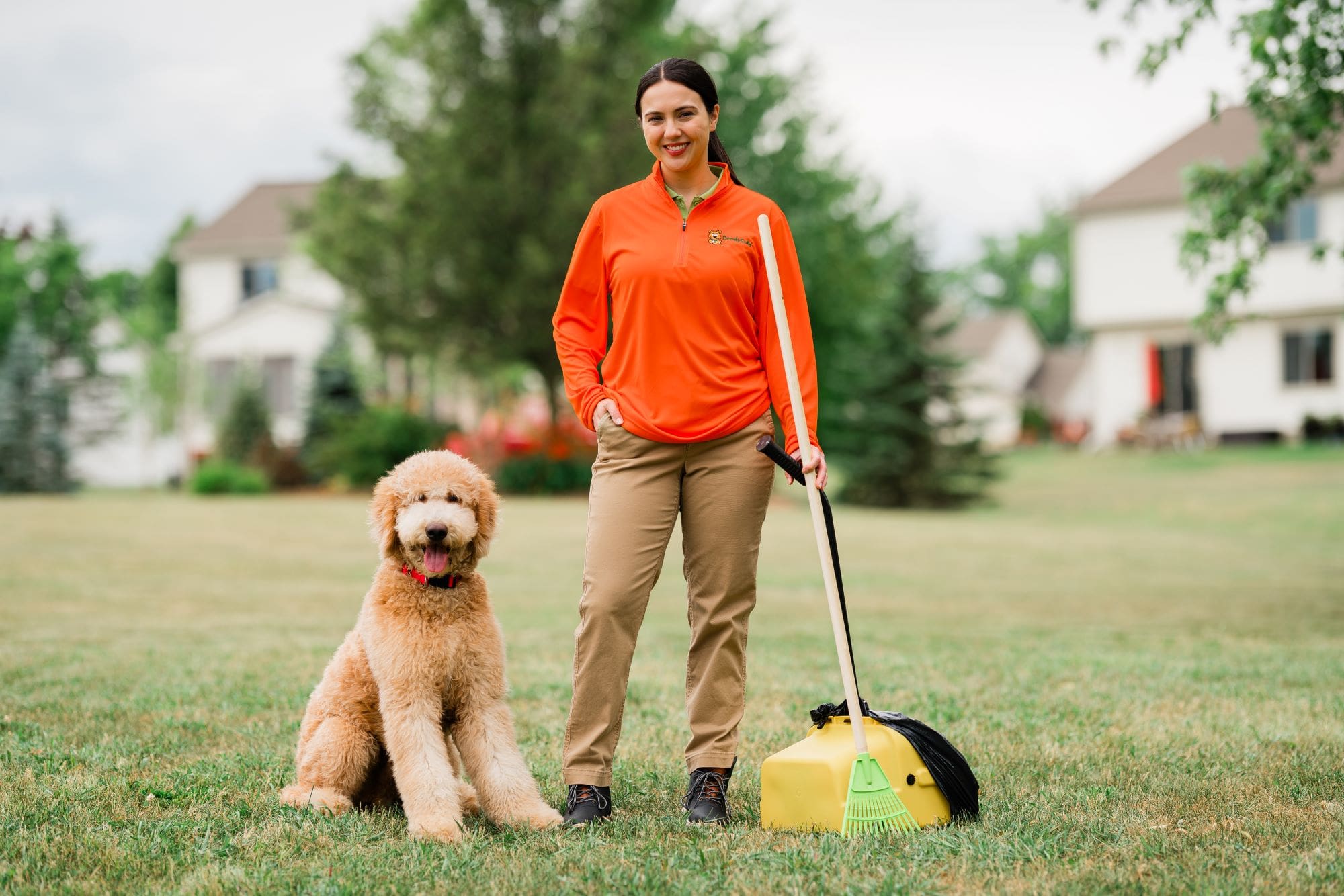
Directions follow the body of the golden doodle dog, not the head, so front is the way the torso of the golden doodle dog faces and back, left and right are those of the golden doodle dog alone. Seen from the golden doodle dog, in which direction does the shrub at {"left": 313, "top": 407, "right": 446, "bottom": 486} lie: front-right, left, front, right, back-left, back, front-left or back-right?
back-left

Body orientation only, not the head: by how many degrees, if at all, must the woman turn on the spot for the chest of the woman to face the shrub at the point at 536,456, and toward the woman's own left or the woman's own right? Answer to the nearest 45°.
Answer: approximately 180°

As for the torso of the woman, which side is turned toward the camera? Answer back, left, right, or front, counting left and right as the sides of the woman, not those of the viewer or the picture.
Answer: front

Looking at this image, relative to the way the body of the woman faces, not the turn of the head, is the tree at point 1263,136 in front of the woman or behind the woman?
behind

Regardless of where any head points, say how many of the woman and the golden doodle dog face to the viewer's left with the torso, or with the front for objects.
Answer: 0

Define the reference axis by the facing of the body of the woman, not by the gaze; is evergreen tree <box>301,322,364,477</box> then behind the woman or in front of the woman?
behind

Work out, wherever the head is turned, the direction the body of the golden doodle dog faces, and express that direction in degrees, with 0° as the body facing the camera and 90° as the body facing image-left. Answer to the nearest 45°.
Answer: approximately 315°

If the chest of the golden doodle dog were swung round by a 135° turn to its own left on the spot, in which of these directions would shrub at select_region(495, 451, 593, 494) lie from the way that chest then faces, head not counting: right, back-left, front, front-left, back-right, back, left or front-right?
front

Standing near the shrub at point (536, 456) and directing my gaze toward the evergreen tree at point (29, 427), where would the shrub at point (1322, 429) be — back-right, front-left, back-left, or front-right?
back-right

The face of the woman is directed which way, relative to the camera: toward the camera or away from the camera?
toward the camera

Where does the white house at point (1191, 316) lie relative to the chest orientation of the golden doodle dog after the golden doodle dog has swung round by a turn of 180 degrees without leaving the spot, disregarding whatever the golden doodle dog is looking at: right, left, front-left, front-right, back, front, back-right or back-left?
right
